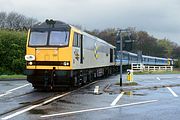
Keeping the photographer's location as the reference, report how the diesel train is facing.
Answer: facing the viewer and to the left of the viewer
